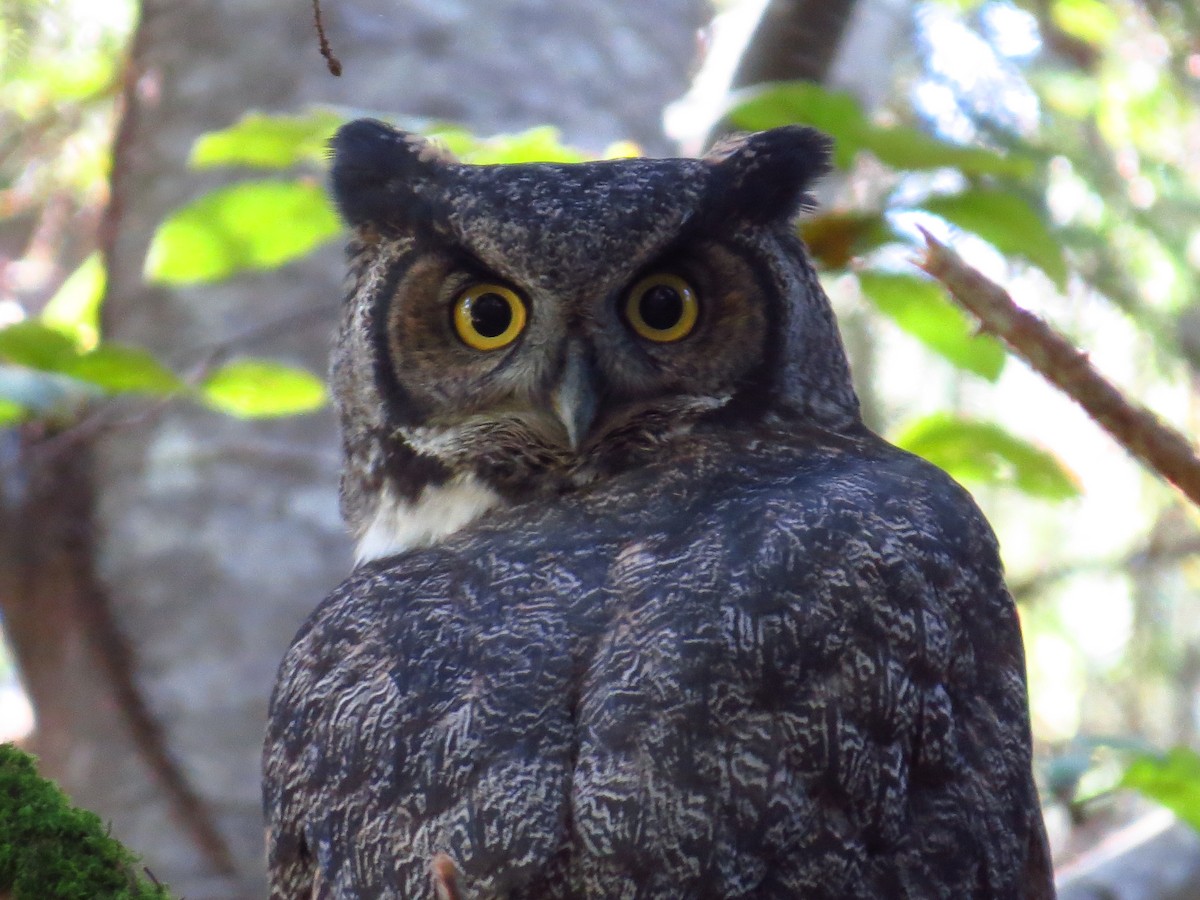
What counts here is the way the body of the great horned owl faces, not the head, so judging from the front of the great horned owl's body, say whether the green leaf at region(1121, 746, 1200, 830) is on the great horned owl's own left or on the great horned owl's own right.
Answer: on the great horned owl's own right

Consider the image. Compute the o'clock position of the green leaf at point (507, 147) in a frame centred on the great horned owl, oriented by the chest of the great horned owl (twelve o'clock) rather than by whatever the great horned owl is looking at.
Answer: The green leaf is roughly at 11 o'clock from the great horned owl.

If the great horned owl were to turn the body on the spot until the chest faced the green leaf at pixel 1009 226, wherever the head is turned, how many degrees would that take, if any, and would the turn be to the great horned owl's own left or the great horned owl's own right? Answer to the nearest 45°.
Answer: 0° — it already faces it

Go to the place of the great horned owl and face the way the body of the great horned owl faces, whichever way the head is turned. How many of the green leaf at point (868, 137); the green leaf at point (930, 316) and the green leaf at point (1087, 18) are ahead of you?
3

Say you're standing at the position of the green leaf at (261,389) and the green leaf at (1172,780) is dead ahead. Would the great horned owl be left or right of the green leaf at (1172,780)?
right

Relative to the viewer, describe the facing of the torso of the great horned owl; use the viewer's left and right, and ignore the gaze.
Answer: facing away from the viewer

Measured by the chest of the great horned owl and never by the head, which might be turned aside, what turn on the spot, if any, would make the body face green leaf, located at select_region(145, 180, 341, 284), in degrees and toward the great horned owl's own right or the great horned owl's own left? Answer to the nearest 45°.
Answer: approximately 45° to the great horned owl's own left
